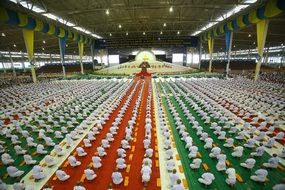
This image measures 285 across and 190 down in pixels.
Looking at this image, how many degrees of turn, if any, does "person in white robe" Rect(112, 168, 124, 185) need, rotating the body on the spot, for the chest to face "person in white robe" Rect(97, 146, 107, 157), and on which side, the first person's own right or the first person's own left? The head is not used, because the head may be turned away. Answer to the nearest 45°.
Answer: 0° — they already face them

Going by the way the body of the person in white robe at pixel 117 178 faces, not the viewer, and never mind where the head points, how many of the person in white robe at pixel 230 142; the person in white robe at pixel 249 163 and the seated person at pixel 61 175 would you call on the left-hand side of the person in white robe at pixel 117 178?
1

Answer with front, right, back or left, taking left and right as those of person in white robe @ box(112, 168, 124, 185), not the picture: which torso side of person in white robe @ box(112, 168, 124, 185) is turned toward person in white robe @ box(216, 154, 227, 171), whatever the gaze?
right

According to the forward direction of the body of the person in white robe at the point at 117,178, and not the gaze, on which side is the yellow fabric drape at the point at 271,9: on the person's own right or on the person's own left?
on the person's own right

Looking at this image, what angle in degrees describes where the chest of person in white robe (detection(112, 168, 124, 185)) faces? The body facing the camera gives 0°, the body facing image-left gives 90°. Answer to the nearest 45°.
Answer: approximately 180°

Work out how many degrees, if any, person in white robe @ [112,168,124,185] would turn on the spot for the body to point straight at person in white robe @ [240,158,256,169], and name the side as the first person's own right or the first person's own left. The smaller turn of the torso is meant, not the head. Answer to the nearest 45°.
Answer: approximately 90° to the first person's own right

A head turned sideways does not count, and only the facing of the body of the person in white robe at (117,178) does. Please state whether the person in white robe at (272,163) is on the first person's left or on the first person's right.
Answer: on the first person's right

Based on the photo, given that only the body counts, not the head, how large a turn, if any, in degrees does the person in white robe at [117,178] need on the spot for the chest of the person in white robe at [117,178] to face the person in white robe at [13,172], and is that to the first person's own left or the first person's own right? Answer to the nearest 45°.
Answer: approximately 90° to the first person's own left

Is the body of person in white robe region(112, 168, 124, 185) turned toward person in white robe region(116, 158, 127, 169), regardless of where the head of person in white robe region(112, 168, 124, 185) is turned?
yes

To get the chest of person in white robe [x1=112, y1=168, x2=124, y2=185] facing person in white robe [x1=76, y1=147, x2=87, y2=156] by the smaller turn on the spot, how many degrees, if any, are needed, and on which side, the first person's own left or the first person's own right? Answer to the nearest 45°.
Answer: approximately 45° to the first person's own left
